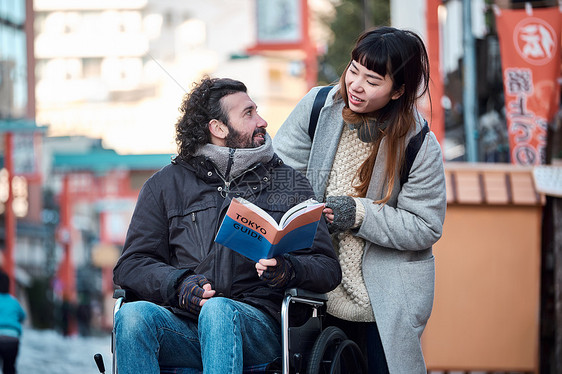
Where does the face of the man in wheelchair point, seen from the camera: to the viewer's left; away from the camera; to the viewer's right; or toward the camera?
to the viewer's right

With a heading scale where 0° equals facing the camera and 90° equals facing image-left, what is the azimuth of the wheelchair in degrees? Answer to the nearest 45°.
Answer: approximately 45°

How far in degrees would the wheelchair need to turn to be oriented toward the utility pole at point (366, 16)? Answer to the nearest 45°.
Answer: approximately 135° to its right

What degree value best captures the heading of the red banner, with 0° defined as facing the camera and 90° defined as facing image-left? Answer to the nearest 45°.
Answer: approximately 0°

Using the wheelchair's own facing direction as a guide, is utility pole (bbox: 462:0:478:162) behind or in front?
behind

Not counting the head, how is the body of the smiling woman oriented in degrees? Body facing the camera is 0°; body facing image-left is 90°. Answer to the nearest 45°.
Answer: approximately 45°

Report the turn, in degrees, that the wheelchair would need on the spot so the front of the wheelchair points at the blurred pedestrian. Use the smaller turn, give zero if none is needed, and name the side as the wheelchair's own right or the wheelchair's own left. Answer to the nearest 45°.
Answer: approximately 90° to the wheelchair's own right

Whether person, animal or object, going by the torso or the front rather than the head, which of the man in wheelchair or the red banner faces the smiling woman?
the red banner

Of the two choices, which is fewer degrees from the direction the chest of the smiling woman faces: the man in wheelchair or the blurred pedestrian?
the man in wheelchair

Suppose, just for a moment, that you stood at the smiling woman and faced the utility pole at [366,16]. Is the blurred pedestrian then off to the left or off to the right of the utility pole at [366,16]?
left

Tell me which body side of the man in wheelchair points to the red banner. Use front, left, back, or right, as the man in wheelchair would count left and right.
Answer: back
